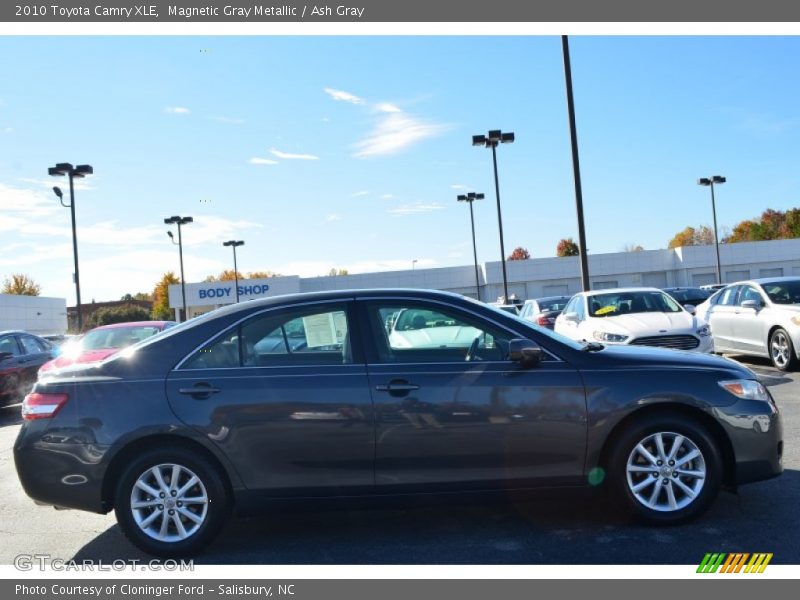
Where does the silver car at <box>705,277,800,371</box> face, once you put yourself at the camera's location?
facing the viewer and to the right of the viewer

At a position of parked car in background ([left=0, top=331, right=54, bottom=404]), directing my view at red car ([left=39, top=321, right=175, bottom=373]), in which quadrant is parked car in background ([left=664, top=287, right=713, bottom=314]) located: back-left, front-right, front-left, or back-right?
front-left

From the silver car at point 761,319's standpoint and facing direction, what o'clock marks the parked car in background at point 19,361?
The parked car in background is roughly at 4 o'clock from the silver car.

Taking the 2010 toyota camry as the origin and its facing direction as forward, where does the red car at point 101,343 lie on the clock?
The red car is roughly at 8 o'clock from the 2010 toyota camry.

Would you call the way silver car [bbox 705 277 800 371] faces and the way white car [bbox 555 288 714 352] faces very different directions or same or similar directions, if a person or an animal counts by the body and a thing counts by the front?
same or similar directions

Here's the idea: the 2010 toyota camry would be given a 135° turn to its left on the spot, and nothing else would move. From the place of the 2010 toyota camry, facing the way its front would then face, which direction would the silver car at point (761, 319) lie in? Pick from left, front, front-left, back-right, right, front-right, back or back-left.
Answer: right

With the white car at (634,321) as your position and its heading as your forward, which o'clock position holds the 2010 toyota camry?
The 2010 toyota camry is roughly at 2 o'clock from the white car.

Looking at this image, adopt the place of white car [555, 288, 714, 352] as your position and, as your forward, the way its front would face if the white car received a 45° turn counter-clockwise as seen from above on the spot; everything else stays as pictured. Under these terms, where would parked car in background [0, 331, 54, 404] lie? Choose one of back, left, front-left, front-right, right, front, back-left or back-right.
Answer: back

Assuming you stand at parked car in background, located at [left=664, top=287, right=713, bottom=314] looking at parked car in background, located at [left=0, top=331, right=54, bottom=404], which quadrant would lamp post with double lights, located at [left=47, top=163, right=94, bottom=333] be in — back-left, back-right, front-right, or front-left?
front-right

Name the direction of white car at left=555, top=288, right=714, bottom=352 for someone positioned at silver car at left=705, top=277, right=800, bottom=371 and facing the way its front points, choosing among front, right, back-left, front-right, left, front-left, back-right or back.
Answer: right

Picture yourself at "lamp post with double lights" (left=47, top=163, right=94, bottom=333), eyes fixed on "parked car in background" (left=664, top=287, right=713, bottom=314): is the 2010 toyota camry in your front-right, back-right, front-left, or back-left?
front-right

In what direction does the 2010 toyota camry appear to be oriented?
to the viewer's right

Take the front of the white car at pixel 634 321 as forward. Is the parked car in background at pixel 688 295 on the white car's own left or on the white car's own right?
on the white car's own left

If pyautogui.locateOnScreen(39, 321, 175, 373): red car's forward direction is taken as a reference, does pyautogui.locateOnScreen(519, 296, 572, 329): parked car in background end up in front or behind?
behind

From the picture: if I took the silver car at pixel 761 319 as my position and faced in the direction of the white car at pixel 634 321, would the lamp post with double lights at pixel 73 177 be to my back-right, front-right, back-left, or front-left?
front-right

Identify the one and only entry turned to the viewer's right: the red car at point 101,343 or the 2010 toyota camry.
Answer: the 2010 toyota camry
